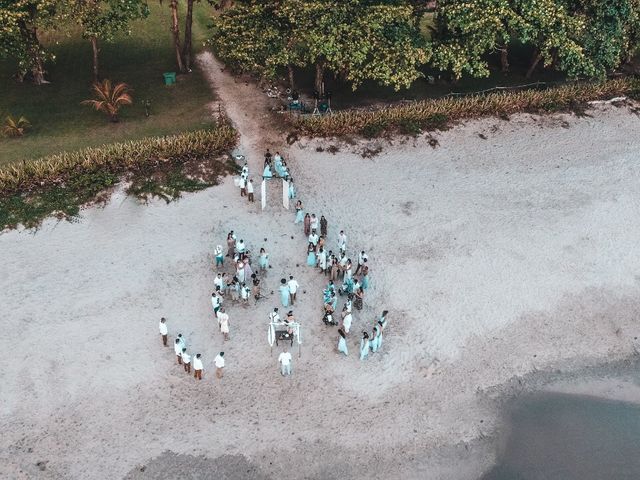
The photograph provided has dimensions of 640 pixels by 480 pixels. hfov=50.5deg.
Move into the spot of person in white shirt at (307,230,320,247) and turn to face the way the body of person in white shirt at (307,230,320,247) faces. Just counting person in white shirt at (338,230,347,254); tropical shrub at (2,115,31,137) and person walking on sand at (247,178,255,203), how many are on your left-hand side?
1

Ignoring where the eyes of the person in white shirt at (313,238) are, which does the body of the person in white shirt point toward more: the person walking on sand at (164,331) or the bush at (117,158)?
the person walking on sand

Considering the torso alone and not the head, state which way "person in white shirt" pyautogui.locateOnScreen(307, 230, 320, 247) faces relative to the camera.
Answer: toward the camera

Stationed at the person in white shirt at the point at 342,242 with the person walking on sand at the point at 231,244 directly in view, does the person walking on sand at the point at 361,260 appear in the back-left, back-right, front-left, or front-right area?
back-left

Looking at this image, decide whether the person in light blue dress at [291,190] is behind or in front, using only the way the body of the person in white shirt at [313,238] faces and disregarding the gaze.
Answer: behind

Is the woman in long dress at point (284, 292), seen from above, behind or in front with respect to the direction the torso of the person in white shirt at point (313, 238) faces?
in front

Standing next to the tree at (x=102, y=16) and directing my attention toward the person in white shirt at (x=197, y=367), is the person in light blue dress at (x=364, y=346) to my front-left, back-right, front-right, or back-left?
front-left

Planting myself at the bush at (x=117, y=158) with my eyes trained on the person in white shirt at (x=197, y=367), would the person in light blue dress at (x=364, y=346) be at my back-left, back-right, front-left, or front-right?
front-left

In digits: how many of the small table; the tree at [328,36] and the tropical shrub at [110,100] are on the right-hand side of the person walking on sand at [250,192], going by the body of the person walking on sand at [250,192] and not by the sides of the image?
1
